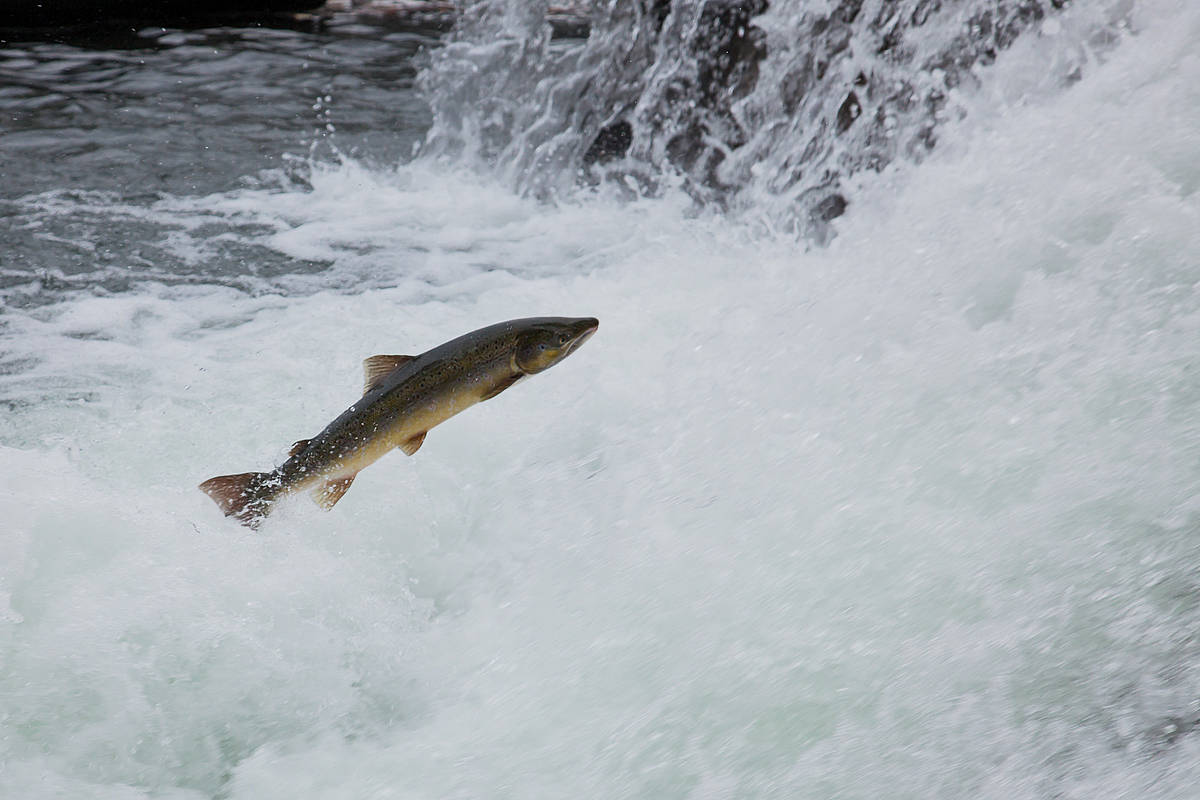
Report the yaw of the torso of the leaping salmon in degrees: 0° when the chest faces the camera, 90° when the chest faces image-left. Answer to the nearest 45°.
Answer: approximately 270°
